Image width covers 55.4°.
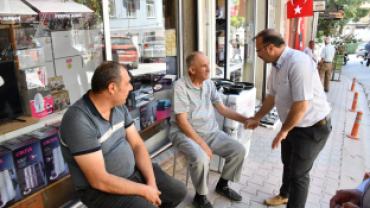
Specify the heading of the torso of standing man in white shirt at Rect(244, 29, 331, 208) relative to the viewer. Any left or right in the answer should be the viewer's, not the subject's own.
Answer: facing to the left of the viewer

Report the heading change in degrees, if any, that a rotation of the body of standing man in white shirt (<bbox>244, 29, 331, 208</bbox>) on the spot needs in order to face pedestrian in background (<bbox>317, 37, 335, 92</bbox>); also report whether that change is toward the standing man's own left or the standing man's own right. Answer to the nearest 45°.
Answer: approximately 90° to the standing man's own right

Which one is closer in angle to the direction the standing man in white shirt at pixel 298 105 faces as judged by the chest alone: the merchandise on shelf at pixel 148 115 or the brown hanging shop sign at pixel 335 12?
the merchandise on shelf

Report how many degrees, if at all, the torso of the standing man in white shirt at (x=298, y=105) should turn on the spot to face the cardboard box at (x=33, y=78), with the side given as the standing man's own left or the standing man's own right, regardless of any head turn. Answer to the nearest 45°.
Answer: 0° — they already face it

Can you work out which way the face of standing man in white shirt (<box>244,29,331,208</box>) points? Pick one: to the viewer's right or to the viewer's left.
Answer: to the viewer's left

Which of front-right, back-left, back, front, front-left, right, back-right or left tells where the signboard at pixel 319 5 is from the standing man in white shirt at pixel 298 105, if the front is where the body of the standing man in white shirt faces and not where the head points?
right

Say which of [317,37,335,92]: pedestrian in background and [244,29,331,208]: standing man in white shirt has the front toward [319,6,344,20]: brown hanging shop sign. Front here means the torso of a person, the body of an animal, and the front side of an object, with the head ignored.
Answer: the pedestrian in background

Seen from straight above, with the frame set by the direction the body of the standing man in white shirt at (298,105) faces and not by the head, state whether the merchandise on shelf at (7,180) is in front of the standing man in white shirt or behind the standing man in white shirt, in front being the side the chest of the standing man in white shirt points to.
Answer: in front

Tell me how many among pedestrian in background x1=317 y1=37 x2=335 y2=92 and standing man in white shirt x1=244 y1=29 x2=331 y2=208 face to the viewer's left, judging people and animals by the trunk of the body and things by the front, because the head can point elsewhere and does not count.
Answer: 1
